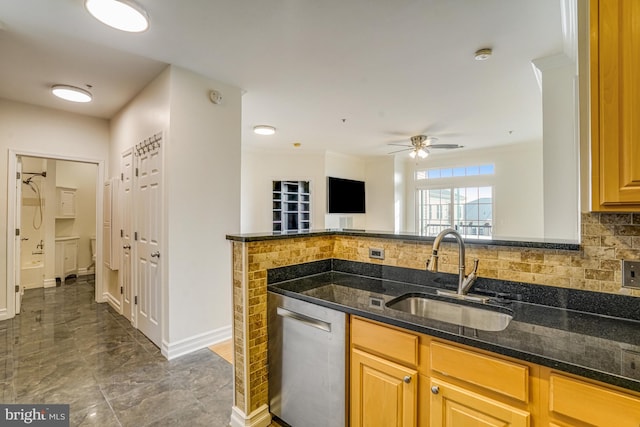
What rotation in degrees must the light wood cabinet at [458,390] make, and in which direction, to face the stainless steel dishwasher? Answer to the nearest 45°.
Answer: approximately 45° to its right

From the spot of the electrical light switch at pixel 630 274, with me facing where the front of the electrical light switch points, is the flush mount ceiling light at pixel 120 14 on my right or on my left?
on my right

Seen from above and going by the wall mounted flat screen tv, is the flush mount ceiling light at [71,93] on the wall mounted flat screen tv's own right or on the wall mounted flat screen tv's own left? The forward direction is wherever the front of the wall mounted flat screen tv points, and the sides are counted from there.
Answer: on the wall mounted flat screen tv's own right

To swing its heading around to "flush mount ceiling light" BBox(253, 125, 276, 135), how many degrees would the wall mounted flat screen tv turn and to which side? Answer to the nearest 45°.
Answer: approximately 90° to its right

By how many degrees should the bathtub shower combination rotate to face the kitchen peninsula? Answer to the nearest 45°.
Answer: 0° — it already faces it

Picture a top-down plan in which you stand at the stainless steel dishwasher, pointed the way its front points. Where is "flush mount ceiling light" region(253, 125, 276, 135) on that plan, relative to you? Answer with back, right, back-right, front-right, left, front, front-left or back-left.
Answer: back-right
